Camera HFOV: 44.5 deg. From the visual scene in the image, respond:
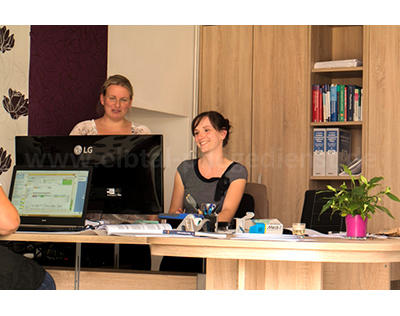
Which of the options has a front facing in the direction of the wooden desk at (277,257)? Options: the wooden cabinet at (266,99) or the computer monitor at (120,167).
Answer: the wooden cabinet

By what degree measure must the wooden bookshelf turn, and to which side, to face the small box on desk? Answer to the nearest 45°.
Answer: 0° — it already faces it

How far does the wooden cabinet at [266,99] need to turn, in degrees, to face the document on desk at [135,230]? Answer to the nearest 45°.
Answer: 0° — it already faces it

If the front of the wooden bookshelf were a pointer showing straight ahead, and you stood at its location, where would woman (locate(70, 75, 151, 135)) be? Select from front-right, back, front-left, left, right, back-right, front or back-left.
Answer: front-right

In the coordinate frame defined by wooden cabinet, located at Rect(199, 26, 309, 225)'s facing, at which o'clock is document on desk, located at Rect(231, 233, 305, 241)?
The document on desk is roughly at 12 o'clock from the wooden cabinet.

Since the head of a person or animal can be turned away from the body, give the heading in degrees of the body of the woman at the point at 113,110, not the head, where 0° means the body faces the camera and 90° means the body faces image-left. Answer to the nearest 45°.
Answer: approximately 0°

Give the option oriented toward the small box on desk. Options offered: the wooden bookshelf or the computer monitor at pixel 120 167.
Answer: the wooden bookshelf

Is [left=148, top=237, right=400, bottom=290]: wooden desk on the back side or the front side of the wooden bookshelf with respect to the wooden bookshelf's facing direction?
on the front side

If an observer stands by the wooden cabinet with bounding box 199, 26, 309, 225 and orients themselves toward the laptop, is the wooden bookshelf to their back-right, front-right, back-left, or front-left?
back-left

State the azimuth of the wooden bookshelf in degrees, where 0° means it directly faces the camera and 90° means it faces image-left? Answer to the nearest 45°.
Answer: approximately 0°
